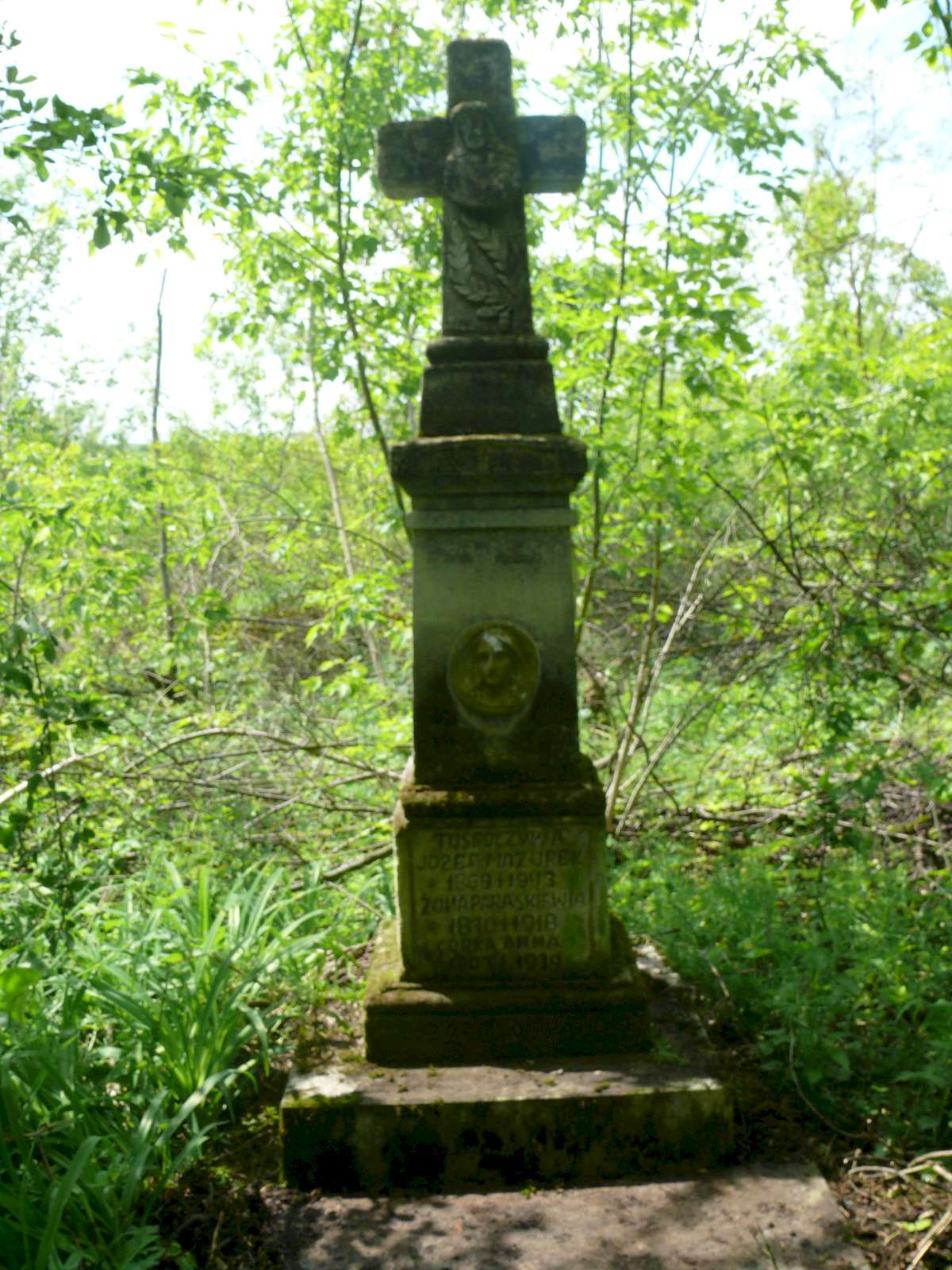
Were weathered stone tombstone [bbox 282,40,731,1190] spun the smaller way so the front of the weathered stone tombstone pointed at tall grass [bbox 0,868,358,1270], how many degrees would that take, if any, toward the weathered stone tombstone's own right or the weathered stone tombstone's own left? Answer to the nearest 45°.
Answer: approximately 90° to the weathered stone tombstone's own right

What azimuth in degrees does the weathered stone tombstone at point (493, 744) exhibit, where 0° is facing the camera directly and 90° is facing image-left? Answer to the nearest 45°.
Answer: approximately 0°
